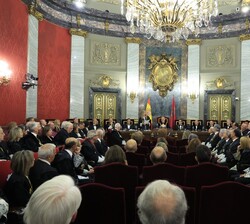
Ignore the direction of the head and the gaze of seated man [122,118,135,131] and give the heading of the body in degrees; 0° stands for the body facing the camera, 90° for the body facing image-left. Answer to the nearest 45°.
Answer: approximately 0°

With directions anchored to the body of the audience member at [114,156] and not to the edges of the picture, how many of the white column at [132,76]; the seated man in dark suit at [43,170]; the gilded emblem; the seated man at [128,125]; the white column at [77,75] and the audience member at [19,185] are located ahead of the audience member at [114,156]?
4

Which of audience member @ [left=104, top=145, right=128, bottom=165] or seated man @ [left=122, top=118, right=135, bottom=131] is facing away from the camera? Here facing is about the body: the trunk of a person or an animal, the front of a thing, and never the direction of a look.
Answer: the audience member

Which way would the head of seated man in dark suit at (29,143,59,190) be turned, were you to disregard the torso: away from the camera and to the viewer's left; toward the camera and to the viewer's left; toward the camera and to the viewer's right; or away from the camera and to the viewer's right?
away from the camera and to the viewer's right

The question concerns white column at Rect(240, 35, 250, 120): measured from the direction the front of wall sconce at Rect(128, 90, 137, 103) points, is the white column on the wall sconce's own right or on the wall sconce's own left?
on the wall sconce's own left

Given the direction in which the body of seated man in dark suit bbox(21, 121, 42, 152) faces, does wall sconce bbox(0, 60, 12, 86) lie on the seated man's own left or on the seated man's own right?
on the seated man's own left

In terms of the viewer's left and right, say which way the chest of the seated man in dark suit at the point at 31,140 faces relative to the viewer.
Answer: facing to the right of the viewer

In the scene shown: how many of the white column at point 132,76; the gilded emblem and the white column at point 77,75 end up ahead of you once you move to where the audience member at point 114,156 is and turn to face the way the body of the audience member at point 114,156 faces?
3
